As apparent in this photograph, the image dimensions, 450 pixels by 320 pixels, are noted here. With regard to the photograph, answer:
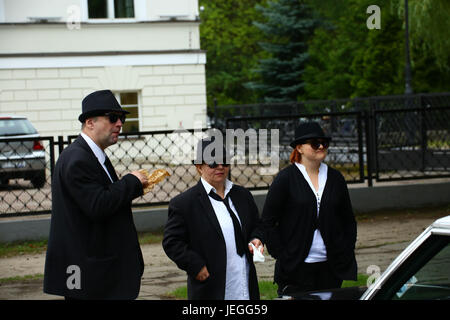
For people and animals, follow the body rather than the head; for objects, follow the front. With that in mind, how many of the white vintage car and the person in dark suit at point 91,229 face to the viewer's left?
1

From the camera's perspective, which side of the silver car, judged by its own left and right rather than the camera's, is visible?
back

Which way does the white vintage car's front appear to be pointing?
to the viewer's left

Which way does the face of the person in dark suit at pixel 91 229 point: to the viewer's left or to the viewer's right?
to the viewer's right

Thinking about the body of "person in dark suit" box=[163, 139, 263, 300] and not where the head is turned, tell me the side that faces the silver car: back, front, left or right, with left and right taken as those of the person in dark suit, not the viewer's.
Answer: back

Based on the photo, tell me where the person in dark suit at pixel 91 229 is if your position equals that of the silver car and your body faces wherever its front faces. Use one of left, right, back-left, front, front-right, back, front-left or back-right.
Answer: back

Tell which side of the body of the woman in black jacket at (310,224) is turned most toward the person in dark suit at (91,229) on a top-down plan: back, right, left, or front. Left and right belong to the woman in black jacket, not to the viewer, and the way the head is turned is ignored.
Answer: right

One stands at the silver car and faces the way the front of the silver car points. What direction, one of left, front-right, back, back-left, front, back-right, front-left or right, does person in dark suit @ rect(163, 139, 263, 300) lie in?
back
